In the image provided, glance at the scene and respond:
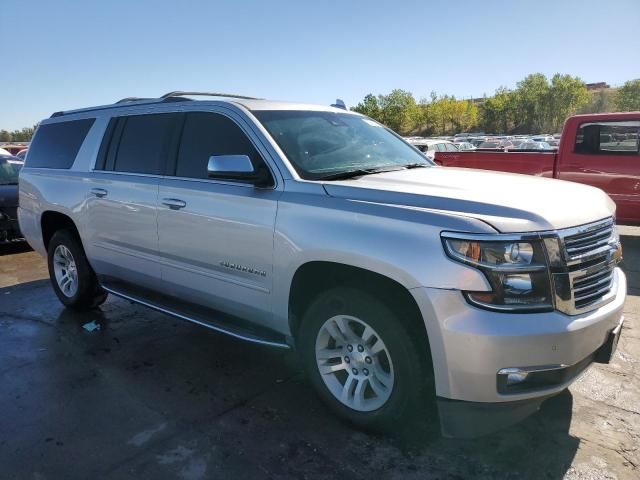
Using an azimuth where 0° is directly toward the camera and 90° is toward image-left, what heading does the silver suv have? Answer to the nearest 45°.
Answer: approximately 315°

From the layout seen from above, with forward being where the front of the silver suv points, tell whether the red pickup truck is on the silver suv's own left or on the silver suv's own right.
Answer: on the silver suv's own left

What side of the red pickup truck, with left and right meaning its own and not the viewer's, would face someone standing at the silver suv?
right

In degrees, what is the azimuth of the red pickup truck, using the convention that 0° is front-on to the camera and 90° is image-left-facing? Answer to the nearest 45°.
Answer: approximately 270°
